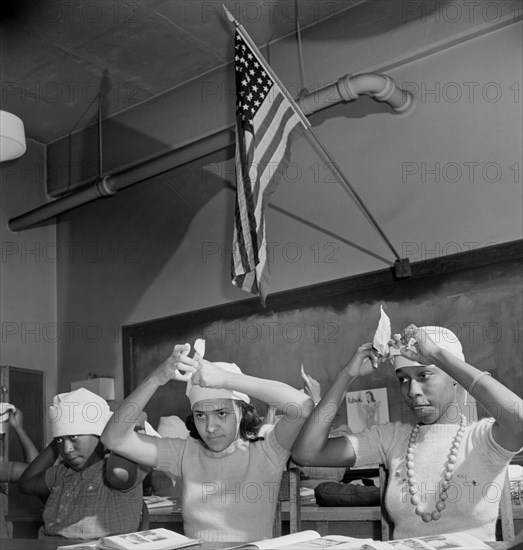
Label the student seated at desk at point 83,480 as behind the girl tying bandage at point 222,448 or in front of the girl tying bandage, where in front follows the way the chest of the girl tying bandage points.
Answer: behind

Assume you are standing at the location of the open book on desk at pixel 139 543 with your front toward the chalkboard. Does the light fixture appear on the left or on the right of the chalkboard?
left

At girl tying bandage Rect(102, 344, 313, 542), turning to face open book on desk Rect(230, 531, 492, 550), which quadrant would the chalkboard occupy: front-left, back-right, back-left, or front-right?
back-left

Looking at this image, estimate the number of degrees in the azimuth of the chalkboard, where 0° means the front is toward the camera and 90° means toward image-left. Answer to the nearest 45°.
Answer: approximately 45°

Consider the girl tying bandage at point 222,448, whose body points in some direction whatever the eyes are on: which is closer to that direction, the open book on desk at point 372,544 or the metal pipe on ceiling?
the open book on desk
